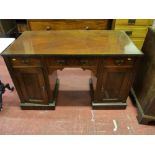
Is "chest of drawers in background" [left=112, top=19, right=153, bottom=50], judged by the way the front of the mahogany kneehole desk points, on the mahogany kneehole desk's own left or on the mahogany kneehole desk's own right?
on the mahogany kneehole desk's own left

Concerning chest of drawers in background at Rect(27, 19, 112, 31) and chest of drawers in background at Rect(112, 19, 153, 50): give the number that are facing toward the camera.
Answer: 2

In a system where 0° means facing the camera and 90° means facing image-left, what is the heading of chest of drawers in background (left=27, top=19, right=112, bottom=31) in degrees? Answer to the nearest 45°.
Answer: approximately 0°

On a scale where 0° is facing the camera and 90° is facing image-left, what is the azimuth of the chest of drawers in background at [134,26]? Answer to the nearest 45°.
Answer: approximately 0°

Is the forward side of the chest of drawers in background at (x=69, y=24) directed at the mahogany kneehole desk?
yes

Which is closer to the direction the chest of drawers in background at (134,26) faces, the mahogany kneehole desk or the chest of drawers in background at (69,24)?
the mahogany kneehole desk

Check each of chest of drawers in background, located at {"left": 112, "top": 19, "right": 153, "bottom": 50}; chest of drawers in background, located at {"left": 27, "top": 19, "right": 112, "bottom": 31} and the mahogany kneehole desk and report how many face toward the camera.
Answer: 3

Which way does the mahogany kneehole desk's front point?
toward the camera

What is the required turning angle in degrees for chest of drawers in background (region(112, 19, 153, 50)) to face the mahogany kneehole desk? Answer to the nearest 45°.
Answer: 0° — it already faces it

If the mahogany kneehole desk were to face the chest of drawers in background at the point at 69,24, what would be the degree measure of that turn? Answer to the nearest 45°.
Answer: approximately 180°

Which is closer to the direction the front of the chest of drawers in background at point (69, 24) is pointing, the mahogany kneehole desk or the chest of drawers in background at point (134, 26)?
the mahogany kneehole desk

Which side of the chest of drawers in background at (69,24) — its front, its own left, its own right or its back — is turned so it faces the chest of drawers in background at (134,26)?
left

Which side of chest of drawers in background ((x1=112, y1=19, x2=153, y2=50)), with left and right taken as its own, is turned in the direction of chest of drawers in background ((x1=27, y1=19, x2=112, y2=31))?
right
